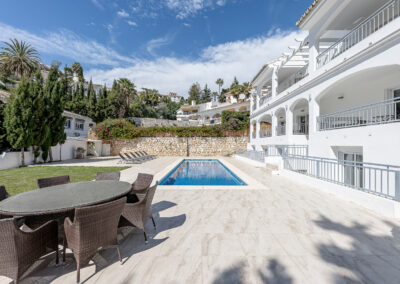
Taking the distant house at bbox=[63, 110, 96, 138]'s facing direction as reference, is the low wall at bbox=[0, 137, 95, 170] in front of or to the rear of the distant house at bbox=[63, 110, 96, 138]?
in front

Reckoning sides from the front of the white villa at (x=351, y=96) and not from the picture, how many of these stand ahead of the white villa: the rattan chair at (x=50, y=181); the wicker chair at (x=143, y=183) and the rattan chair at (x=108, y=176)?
3

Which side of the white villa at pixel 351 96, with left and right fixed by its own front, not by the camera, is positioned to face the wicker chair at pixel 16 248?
front

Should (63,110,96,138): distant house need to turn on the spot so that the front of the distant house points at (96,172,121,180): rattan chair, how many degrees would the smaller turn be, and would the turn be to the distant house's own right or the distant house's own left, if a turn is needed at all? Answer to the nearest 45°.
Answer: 0° — it already faces it

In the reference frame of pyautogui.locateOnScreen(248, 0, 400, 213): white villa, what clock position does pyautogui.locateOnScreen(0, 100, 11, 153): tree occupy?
The tree is roughly at 1 o'clock from the white villa.

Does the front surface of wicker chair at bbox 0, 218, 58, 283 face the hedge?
yes

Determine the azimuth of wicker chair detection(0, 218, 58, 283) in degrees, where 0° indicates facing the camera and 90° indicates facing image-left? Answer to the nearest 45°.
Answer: approximately 225°

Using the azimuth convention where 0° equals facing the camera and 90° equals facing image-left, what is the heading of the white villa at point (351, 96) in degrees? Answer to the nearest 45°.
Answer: approximately 45°

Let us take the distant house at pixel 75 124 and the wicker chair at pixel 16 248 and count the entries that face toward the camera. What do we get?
1

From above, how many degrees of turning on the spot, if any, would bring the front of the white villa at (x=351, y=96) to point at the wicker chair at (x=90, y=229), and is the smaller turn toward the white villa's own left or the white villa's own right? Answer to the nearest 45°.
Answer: approximately 45° to the white villa's own left

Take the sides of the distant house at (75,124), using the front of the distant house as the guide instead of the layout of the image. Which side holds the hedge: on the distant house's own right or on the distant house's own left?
on the distant house's own left

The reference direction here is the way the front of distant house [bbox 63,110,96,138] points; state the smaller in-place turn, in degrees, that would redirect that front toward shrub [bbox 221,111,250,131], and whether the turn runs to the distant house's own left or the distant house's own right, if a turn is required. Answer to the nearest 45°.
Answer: approximately 45° to the distant house's own left

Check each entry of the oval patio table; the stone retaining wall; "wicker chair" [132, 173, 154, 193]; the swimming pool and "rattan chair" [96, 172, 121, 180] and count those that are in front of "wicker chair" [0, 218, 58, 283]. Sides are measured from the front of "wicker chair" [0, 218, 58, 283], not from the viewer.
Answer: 5

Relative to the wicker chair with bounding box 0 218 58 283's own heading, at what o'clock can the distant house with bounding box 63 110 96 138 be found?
The distant house is roughly at 11 o'clock from the wicker chair.

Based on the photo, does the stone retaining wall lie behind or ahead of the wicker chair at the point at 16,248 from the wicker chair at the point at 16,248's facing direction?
ahead

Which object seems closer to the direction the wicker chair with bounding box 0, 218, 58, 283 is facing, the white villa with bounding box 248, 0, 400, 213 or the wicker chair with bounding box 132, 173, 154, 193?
the wicker chair
